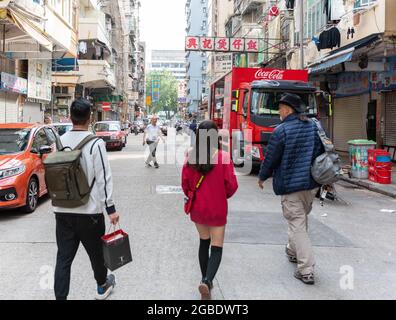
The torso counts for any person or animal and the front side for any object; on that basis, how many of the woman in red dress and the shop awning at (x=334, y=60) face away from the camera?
1

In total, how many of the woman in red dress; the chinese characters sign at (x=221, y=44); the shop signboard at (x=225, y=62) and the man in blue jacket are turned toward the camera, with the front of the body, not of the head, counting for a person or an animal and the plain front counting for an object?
2

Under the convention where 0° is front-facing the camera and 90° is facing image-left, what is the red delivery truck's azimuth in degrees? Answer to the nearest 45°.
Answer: approximately 315°

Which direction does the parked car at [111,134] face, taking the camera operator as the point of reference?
facing the viewer and to the right of the viewer

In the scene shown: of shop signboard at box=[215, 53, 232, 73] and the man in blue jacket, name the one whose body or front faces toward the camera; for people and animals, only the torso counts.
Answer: the shop signboard

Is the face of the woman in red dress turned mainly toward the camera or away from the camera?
away from the camera

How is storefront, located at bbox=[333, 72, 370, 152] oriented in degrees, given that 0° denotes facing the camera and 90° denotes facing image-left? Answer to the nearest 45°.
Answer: approximately 45°

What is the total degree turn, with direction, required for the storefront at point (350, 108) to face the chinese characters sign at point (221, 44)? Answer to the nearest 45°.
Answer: approximately 90° to its right

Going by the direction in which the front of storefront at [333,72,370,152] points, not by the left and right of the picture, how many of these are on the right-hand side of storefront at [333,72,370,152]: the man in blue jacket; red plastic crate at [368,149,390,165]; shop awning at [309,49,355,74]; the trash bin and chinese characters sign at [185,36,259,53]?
2

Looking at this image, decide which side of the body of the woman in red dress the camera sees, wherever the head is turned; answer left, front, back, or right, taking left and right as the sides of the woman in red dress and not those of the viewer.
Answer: back

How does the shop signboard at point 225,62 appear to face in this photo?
toward the camera

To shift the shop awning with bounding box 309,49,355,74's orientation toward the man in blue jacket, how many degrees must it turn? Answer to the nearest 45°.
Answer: approximately 45° to its left

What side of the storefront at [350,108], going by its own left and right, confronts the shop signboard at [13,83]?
front

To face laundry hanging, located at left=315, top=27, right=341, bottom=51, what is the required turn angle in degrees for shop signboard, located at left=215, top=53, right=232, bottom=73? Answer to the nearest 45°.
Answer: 0° — it already faces it

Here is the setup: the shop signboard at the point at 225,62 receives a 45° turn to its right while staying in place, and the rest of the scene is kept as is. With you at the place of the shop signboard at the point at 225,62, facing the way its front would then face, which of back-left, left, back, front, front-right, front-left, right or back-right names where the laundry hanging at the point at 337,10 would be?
front-left
